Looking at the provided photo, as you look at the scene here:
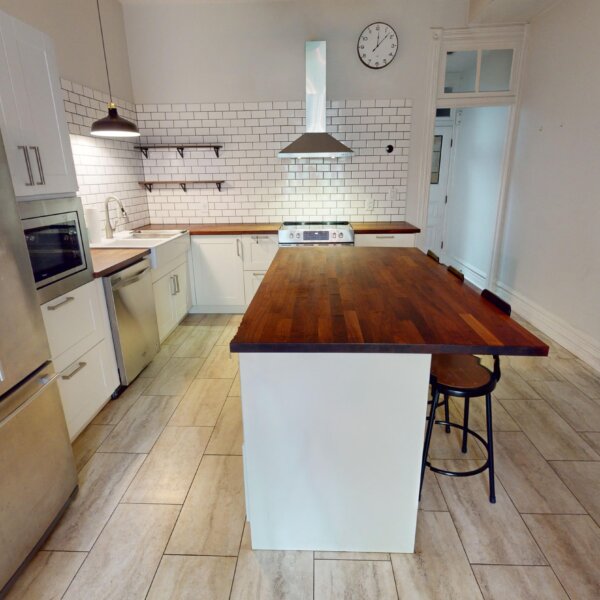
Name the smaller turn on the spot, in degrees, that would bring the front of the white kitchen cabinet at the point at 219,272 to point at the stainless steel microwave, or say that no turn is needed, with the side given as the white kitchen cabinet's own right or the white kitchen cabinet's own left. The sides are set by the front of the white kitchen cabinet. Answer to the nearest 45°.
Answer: approximately 45° to the white kitchen cabinet's own right

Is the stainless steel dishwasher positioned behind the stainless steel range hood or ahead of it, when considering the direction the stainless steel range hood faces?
ahead

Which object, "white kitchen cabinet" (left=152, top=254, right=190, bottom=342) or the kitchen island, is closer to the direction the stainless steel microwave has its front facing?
the kitchen island

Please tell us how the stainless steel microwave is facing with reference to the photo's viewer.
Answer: facing the viewer and to the right of the viewer

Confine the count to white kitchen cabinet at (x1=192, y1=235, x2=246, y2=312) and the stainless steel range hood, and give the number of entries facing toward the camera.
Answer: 2

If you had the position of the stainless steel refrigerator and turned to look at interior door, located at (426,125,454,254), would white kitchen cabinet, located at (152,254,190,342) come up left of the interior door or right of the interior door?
left

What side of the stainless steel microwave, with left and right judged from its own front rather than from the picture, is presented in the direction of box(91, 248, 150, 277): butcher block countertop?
left

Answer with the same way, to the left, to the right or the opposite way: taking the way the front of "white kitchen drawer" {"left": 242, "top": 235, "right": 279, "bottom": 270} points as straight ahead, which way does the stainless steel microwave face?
to the left

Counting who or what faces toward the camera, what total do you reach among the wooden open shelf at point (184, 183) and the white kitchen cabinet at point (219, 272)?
2

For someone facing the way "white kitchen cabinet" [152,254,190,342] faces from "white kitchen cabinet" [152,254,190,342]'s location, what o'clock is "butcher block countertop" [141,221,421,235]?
The butcher block countertop is roughly at 10 o'clock from the white kitchen cabinet.
